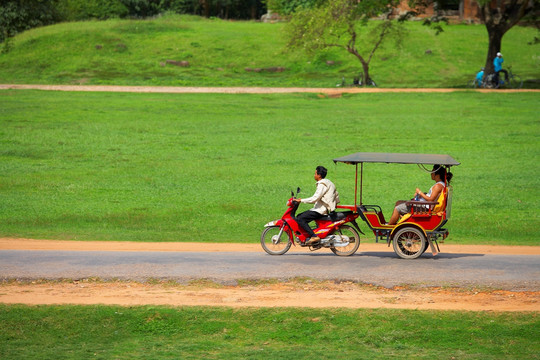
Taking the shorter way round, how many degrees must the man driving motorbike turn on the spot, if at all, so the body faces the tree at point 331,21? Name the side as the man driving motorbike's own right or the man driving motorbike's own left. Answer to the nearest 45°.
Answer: approximately 90° to the man driving motorbike's own right

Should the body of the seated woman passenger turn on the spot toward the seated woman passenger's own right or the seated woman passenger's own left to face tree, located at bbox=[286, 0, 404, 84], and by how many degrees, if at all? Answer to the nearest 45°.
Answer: approximately 90° to the seated woman passenger's own right

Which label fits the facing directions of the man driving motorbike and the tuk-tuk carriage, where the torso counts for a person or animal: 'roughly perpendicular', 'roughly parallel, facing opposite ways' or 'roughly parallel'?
roughly parallel

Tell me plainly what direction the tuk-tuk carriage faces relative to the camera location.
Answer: facing to the left of the viewer

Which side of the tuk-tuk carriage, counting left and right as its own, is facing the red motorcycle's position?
front

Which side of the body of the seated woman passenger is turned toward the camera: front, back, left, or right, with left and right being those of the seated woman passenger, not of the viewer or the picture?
left

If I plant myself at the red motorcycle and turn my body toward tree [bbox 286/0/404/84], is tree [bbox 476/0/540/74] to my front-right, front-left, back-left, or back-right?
front-right

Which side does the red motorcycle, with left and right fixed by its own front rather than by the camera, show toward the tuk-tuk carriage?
back

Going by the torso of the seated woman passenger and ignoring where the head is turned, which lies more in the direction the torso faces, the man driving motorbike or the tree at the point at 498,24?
the man driving motorbike

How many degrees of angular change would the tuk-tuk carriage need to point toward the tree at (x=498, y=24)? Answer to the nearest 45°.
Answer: approximately 90° to its right

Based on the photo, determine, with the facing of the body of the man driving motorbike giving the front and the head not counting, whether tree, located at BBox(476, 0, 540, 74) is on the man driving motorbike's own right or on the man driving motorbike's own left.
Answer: on the man driving motorbike's own right

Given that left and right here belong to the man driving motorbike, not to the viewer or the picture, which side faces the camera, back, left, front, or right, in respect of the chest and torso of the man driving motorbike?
left

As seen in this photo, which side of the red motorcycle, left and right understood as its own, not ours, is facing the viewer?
left

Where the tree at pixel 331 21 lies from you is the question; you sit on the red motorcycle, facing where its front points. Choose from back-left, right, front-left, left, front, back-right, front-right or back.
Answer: right

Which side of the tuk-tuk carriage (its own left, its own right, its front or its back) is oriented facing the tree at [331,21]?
right

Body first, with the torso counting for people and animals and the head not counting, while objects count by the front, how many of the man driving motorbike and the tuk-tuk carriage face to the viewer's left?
2

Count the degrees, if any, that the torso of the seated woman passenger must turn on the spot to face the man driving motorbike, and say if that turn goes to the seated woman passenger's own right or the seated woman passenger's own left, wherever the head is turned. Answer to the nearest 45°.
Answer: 0° — they already face them
